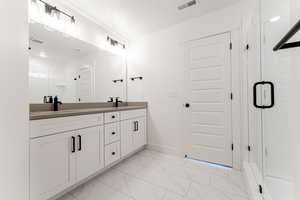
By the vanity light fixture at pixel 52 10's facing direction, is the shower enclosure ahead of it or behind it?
ahead

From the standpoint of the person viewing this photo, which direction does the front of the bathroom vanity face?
facing the viewer and to the right of the viewer

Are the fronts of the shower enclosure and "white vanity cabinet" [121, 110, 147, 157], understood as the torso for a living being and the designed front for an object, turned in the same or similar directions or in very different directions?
very different directions

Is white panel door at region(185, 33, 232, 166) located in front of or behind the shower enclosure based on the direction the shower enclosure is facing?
in front

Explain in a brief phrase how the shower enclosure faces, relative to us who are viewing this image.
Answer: facing to the left of the viewer

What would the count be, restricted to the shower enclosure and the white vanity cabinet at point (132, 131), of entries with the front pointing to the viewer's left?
1

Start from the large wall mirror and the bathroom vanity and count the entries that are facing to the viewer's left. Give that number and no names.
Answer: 0

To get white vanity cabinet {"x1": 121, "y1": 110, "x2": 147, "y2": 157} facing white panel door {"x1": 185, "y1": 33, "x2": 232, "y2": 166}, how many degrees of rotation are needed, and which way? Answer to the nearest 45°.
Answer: approximately 45° to its left

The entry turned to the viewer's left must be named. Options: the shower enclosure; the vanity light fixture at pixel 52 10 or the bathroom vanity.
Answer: the shower enclosure
